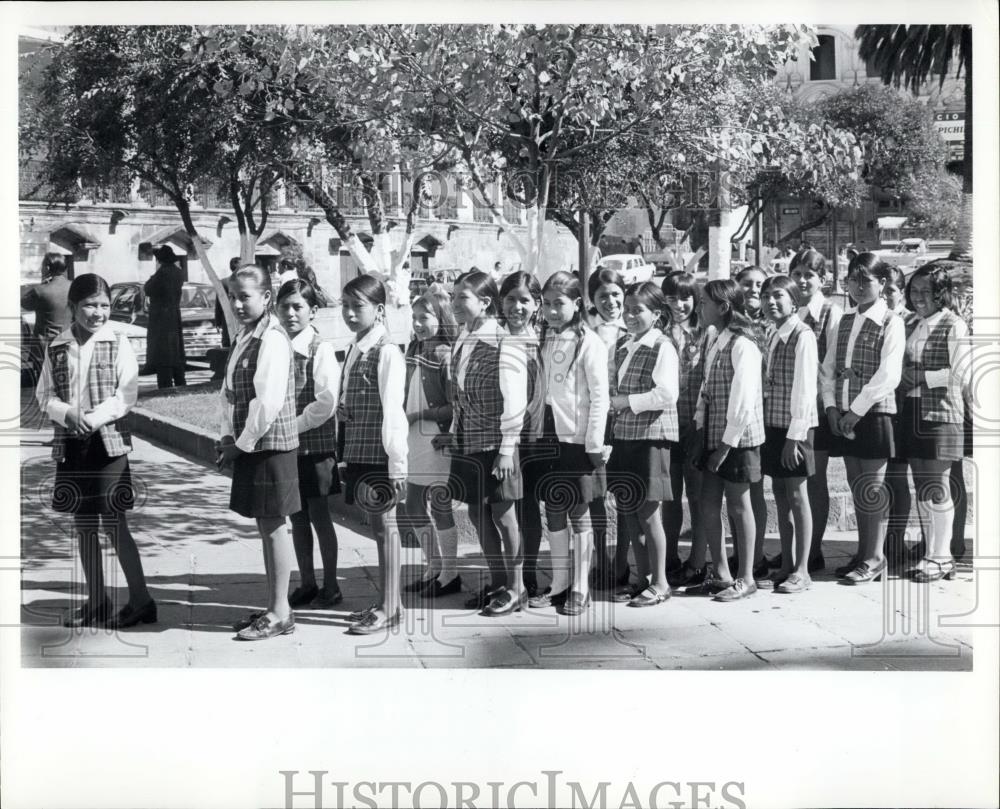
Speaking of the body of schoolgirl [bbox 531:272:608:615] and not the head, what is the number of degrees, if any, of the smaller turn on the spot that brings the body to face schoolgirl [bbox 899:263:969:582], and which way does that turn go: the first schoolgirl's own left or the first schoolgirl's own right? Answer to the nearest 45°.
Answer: approximately 135° to the first schoolgirl's own left

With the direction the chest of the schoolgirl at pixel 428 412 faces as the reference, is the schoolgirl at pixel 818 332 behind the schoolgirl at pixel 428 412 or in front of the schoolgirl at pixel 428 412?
behind

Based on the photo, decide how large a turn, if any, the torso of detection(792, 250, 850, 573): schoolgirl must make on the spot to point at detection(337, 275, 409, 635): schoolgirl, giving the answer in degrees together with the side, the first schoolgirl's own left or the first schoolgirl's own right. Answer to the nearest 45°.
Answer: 0° — they already face them

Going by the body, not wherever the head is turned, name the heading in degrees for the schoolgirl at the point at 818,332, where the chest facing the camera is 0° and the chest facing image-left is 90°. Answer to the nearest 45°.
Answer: approximately 45°

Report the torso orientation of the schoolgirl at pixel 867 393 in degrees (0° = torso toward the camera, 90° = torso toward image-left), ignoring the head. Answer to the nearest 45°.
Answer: approximately 45°

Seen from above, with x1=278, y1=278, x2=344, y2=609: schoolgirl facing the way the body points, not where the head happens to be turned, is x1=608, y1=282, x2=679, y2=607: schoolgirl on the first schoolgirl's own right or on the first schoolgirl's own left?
on the first schoolgirl's own left

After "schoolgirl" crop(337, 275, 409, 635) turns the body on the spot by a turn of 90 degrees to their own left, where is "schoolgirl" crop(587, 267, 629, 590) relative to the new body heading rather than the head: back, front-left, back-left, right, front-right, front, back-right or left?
front-left
